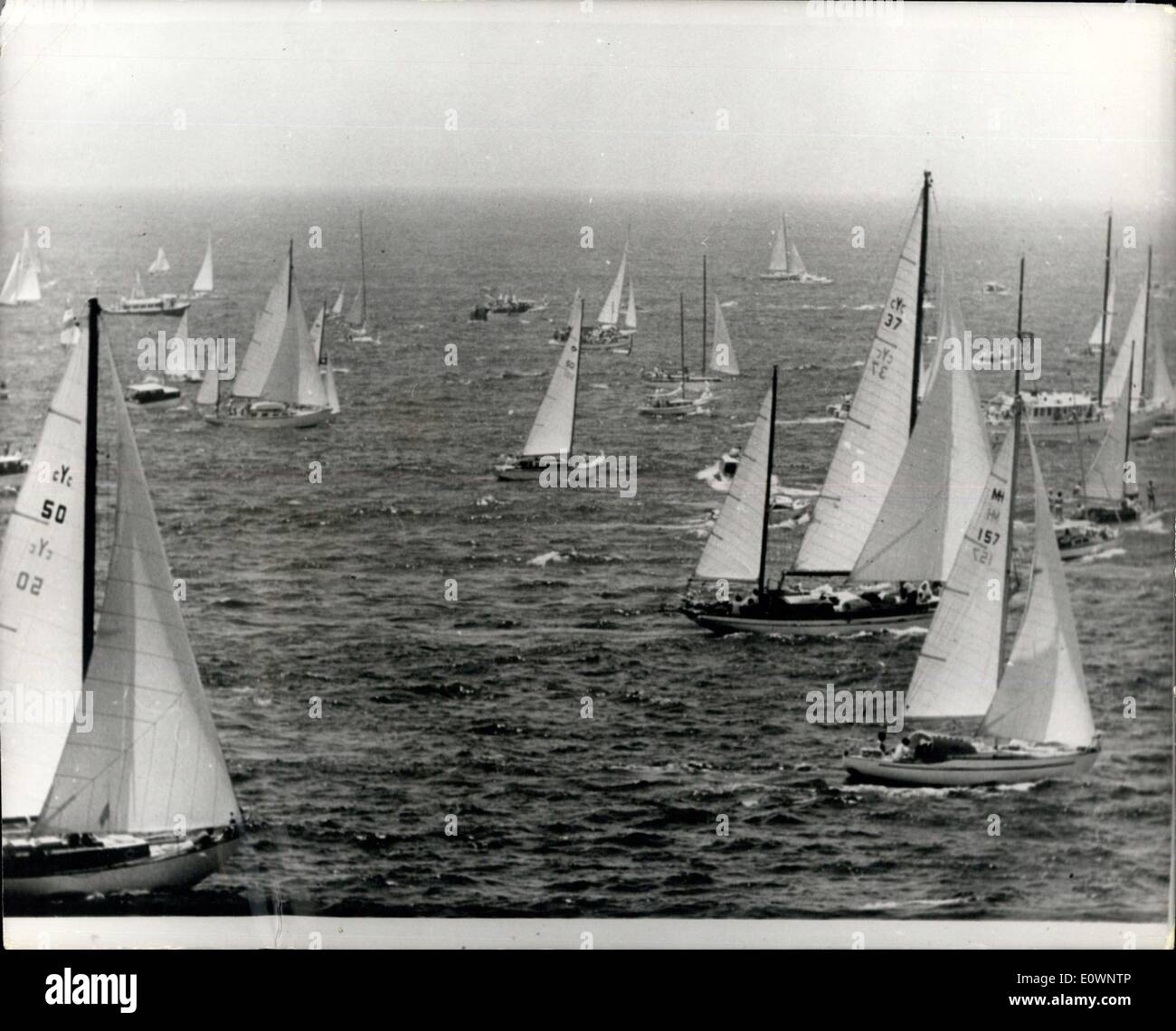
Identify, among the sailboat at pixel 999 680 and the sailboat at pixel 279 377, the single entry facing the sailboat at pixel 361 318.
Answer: the sailboat at pixel 279 377

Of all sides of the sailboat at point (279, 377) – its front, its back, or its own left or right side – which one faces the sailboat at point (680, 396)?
front

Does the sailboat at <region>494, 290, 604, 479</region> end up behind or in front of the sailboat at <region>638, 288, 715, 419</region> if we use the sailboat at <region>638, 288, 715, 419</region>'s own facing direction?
behind

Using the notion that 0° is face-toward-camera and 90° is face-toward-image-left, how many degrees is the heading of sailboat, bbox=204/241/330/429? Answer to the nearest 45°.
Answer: approximately 270°

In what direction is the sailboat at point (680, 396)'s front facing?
to the viewer's right

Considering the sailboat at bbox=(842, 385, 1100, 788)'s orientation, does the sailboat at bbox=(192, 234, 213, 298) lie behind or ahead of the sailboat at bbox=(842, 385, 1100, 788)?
behind

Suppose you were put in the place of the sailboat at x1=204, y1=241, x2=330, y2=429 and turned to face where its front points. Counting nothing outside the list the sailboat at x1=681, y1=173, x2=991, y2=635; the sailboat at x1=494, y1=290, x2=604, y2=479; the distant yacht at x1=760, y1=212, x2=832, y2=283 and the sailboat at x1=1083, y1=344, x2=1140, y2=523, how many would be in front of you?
4

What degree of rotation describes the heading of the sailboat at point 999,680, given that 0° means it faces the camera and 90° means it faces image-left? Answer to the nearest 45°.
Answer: approximately 270°

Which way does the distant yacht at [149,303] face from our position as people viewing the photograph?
facing to the right of the viewer

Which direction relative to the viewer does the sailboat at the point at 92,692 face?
to the viewer's right

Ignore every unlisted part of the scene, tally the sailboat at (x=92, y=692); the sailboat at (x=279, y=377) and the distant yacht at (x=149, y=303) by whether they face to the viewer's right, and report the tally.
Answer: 3

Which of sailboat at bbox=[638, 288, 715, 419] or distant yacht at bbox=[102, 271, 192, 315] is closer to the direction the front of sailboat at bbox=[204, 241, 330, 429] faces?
the sailboat

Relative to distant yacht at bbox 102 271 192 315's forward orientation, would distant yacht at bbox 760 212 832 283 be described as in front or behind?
in front

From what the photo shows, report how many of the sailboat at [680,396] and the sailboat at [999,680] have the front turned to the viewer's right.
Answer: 2
